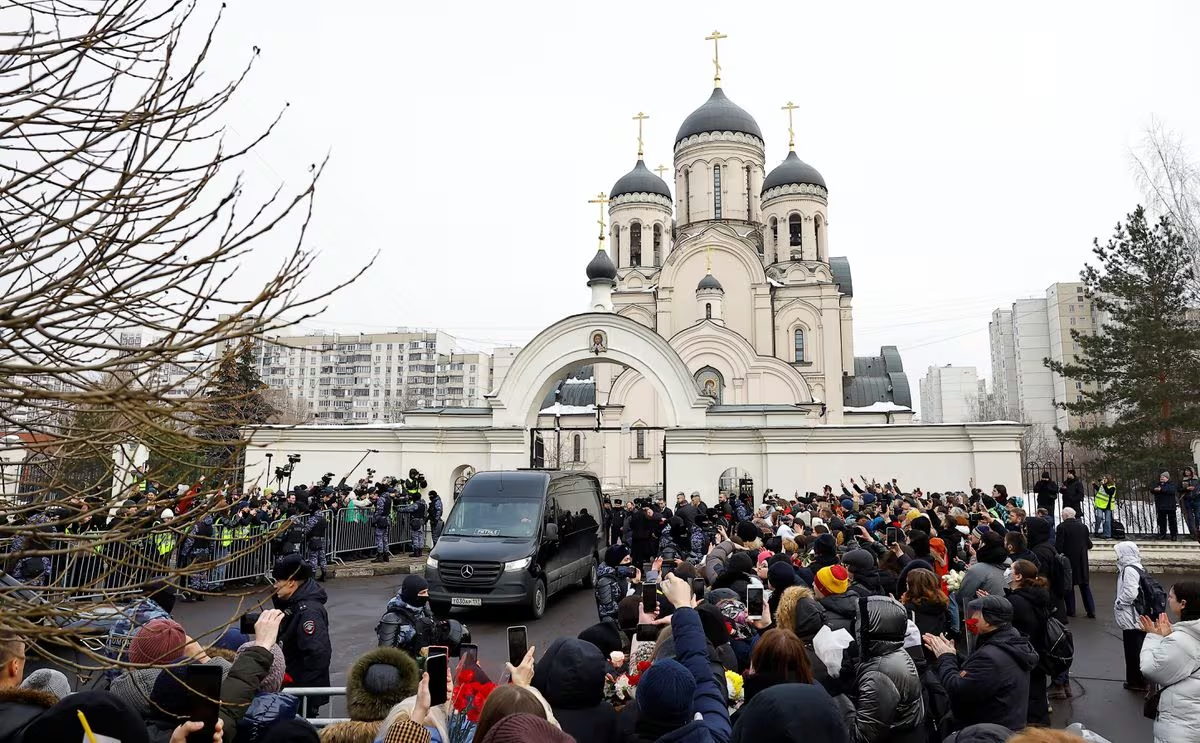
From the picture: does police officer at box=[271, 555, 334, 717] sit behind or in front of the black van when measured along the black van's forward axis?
in front

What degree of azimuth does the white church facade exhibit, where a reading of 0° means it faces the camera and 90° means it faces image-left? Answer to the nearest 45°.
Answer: approximately 0°

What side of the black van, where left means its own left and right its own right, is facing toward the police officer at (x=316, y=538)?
right

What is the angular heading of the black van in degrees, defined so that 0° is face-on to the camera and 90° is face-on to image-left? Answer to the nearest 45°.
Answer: approximately 45°
